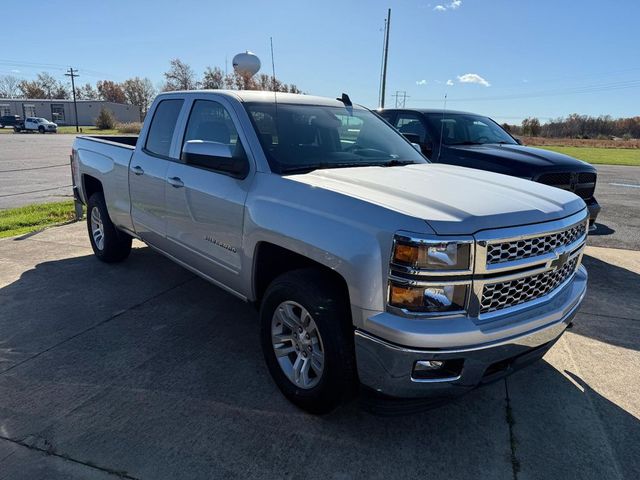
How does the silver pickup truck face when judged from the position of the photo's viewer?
facing the viewer and to the right of the viewer

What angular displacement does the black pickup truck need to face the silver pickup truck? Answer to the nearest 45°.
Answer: approximately 45° to its right

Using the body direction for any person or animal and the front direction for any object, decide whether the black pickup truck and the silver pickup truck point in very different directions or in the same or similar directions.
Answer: same or similar directions

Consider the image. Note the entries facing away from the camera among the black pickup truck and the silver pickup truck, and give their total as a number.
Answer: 0

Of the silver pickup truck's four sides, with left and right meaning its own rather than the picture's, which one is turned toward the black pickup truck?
left
